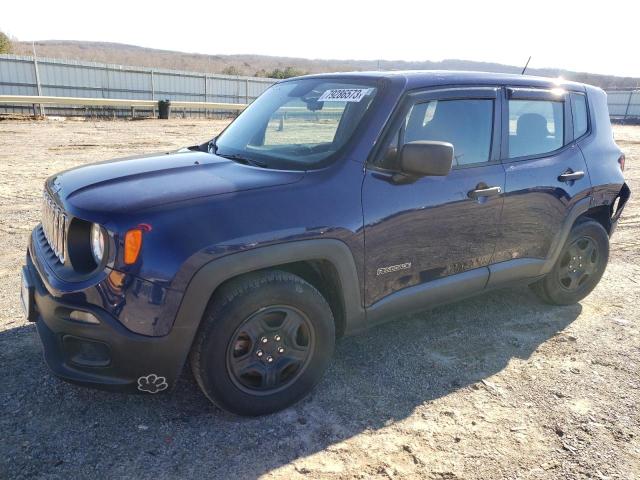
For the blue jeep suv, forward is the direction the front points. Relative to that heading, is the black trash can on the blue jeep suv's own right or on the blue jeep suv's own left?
on the blue jeep suv's own right

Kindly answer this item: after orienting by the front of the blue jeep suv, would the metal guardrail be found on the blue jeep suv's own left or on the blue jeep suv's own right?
on the blue jeep suv's own right

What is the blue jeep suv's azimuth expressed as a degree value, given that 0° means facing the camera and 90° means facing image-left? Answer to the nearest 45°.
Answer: approximately 45°
